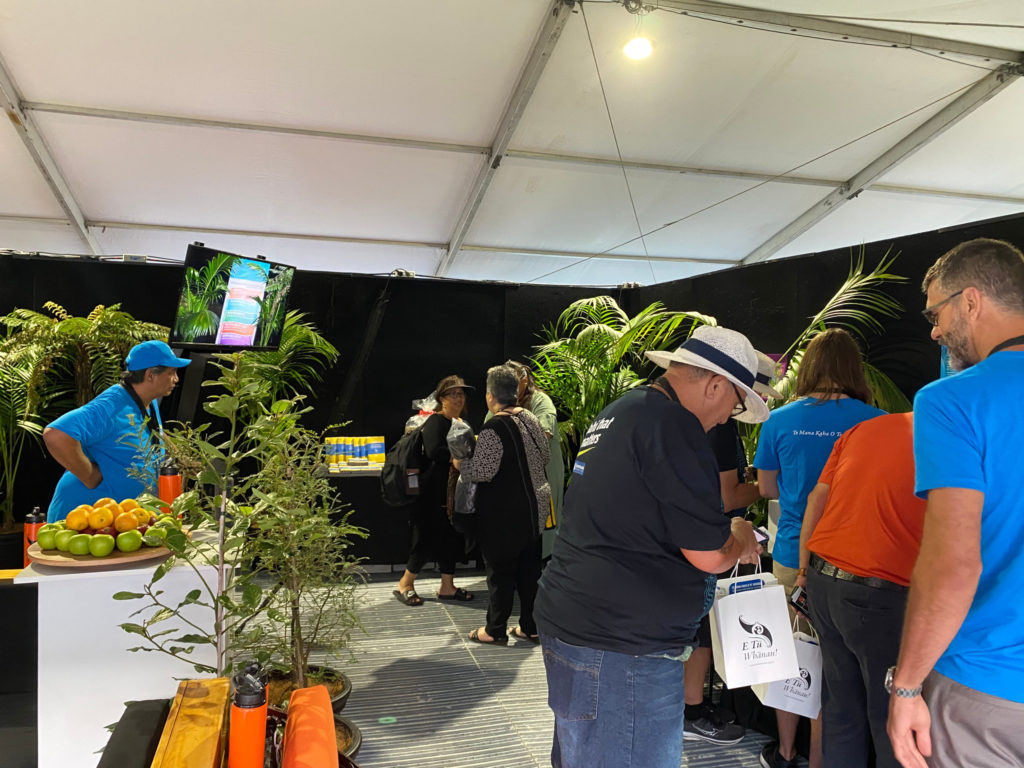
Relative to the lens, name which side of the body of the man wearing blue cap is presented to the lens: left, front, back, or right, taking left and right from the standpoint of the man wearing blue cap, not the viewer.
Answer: right

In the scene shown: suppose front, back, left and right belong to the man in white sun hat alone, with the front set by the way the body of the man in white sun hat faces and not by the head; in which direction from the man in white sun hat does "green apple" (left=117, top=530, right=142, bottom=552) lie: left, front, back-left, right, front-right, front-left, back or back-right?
back-left

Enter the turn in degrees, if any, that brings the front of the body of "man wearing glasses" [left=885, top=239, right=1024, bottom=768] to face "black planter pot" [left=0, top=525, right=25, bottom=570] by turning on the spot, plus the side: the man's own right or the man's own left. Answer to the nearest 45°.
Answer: approximately 45° to the man's own left

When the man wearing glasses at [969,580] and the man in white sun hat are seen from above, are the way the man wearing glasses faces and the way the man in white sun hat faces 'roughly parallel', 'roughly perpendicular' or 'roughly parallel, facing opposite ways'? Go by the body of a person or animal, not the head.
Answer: roughly perpendicular

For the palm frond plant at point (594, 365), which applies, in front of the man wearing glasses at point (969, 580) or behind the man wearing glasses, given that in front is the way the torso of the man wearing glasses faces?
in front

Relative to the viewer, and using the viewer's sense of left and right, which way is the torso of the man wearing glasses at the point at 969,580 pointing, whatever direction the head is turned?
facing away from the viewer and to the left of the viewer

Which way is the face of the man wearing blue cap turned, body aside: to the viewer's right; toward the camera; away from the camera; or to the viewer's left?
to the viewer's right

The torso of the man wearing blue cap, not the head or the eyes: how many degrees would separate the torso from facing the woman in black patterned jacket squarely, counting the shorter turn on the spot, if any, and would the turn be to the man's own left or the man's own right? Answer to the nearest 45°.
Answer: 0° — they already face them
